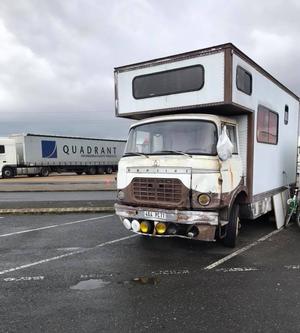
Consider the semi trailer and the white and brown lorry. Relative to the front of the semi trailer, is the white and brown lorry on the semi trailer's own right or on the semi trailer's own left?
on the semi trailer's own left

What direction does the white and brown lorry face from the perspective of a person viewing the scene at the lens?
facing the viewer and to the left of the viewer

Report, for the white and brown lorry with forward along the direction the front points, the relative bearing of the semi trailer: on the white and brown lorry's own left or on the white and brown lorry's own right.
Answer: on the white and brown lorry's own right

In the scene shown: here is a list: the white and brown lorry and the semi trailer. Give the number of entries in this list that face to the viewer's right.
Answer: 0

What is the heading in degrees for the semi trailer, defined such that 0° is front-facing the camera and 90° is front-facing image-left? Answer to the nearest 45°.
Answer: approximately 45°
